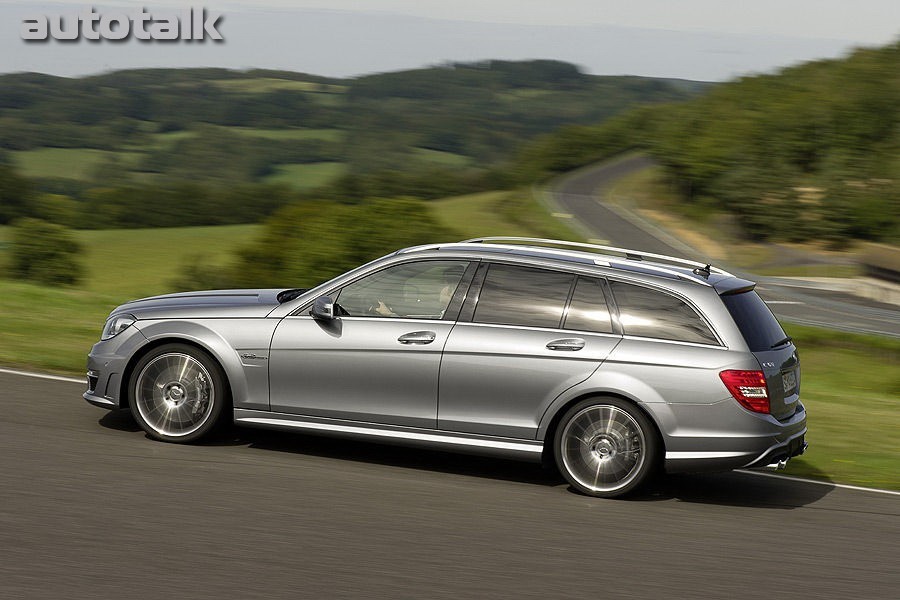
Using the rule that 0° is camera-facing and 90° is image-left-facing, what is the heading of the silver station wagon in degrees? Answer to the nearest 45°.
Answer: approximately 90°
